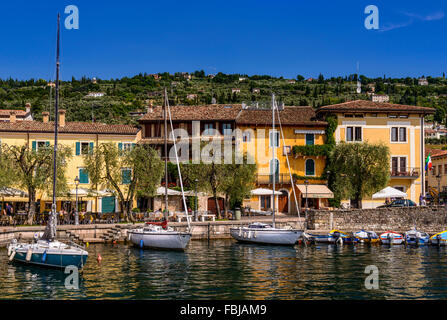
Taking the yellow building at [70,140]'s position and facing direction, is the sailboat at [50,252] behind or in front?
in front

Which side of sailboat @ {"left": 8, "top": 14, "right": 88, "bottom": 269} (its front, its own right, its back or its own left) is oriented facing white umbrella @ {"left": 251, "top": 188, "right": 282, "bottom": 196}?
left

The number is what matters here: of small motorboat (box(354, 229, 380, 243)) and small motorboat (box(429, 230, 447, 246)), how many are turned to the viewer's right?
0

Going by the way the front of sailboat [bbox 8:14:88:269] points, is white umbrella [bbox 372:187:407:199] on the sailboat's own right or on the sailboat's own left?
on the sailboat's own left

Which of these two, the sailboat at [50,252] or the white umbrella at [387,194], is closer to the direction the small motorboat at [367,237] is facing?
the sailboat

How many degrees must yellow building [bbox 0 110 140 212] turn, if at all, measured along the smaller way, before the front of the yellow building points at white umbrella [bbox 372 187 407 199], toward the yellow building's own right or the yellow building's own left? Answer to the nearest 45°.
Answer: approximately 90° to the yellow building's own left

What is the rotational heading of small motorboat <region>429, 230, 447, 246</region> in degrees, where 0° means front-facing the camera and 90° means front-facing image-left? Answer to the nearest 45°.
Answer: approximately 45°

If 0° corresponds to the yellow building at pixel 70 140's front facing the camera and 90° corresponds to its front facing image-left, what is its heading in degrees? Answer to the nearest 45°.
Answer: approximately 0°
